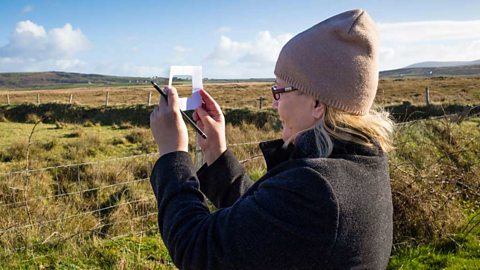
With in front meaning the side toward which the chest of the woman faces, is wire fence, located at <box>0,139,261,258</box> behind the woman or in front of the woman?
in front

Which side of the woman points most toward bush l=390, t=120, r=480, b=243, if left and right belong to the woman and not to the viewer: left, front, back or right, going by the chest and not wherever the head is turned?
right

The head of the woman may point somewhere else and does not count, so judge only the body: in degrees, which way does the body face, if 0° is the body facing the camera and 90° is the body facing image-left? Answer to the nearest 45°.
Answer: approximately 135°

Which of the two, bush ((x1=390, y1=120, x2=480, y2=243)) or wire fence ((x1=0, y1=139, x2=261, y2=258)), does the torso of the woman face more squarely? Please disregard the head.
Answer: the wire fence
